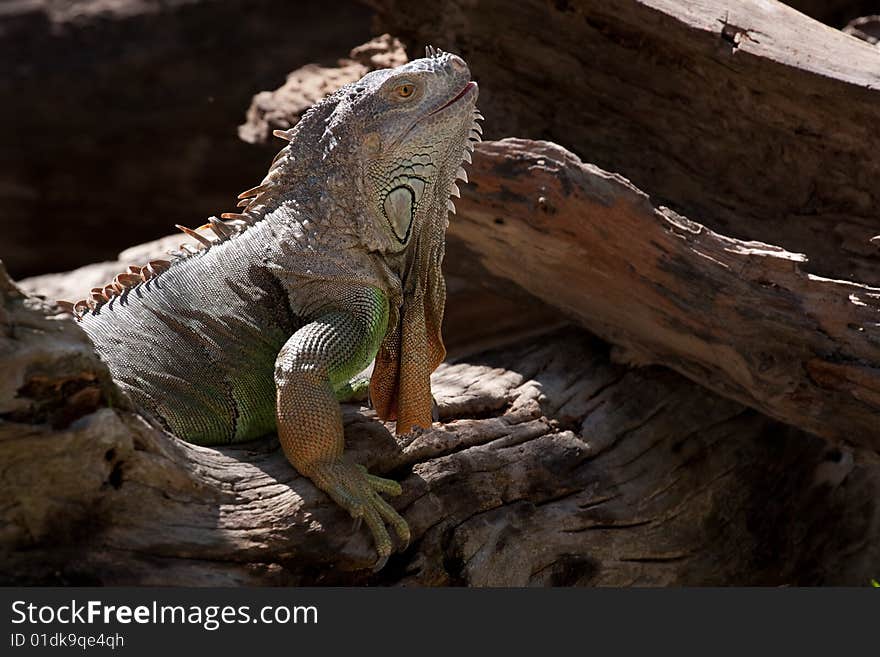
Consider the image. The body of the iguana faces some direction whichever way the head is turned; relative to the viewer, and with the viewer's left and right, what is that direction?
facing to the right of the viewer

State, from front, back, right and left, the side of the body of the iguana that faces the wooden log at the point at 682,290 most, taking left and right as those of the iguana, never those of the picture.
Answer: front
